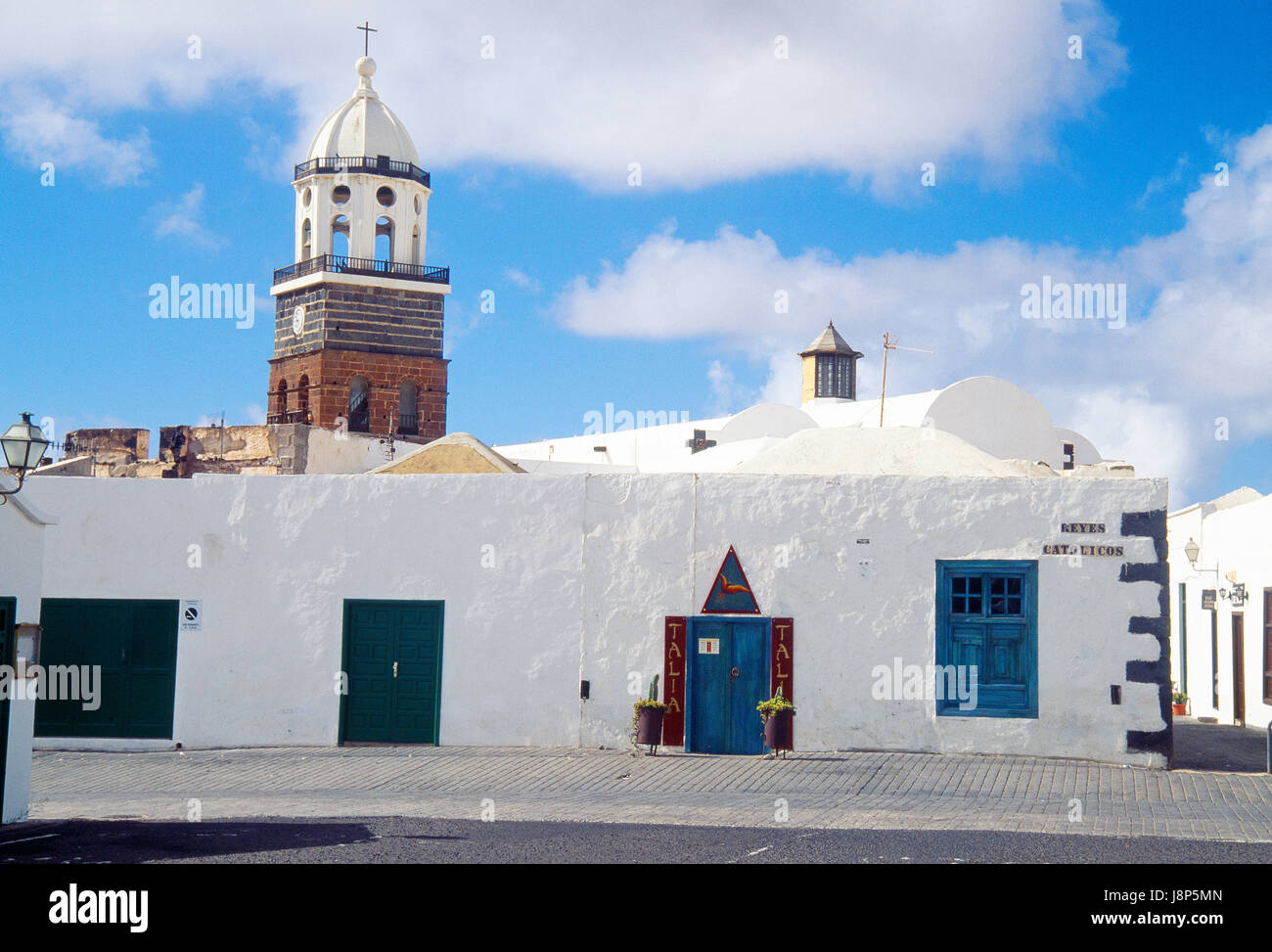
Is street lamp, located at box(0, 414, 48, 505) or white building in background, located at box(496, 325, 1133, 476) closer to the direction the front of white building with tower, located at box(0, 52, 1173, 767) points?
the street lamp

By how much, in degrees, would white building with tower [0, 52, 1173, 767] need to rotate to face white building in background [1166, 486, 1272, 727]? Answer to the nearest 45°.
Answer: approximately 135° to its left

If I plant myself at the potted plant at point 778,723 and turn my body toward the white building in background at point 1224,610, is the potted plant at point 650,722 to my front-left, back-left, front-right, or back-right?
back-left

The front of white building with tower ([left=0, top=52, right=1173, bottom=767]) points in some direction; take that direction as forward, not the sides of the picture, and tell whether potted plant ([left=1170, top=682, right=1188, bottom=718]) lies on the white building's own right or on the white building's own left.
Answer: on the white building's own left

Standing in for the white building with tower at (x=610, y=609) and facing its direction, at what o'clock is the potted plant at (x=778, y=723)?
The potted plant is roughly at 10 o'clock from the white building with tower.

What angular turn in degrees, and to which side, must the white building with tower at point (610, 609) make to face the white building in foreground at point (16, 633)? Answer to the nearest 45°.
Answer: approximately 45° to its right

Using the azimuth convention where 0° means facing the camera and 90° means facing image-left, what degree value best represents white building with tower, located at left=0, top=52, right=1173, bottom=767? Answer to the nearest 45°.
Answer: approximately 0°

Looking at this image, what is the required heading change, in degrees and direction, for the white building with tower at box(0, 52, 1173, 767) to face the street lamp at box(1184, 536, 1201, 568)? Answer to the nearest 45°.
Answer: approximately 135° to its left

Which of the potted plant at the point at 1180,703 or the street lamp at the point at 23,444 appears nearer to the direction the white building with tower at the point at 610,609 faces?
the street lamp
